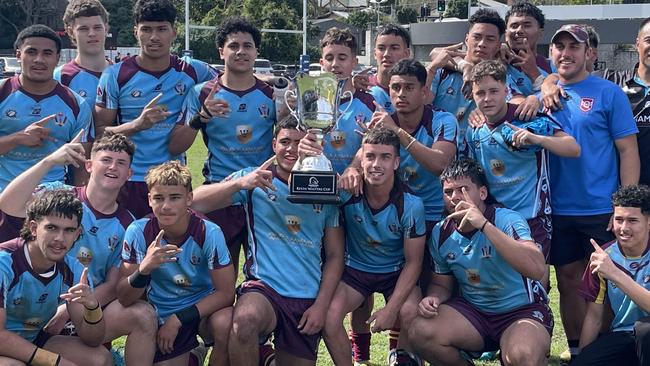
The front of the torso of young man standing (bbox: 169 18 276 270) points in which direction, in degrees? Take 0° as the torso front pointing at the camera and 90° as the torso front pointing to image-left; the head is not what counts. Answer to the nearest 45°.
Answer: approximately 0°

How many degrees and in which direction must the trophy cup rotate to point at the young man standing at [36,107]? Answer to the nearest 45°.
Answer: approximately 90° to its right

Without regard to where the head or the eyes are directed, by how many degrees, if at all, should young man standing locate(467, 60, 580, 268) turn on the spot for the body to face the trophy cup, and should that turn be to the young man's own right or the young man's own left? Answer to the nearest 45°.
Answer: approximately 45° to the young man's own right

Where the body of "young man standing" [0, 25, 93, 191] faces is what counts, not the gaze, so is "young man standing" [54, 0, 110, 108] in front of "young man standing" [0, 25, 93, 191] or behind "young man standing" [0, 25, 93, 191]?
behind

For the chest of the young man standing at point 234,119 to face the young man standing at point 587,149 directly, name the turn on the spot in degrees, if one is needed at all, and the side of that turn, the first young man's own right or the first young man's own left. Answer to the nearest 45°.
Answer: approximately 90° to the first young man's own left

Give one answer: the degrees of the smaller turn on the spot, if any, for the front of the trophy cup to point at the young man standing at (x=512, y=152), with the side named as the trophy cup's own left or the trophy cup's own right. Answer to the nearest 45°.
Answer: approximately 90° to the trophy cup's own left
